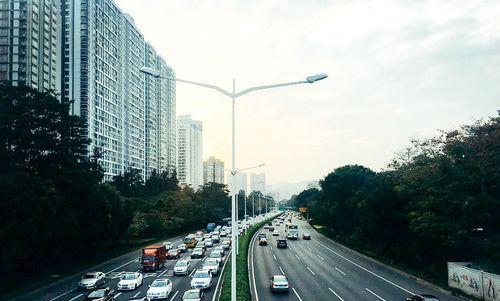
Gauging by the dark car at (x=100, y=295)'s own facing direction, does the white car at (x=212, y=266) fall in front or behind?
behind

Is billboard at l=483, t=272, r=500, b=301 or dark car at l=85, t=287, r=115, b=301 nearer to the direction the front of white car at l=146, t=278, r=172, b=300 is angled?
the dark car

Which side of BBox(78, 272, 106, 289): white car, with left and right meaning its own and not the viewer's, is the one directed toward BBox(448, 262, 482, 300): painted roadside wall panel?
left

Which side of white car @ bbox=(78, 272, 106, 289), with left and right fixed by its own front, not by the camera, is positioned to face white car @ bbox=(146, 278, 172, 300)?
left

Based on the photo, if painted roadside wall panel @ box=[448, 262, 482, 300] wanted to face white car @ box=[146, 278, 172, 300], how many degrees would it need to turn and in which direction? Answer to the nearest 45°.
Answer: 0° — it already faces it

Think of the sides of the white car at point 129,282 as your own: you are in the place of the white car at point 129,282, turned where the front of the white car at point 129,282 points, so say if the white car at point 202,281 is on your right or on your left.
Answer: on your left

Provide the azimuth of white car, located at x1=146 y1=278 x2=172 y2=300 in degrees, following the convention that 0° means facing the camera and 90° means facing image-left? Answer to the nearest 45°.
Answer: approximately 45°

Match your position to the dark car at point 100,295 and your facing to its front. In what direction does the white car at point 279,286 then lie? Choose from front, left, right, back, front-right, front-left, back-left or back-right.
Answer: back-left

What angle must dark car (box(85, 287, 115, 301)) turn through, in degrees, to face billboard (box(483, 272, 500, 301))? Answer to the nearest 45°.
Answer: approximately 135° to its left

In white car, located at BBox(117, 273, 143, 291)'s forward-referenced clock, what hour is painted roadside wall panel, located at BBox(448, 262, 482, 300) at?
The painted roadside wall panel is roughly at 8 o'clock from the white car.

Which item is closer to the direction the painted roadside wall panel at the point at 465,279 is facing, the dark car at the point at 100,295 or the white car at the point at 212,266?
the dark car
